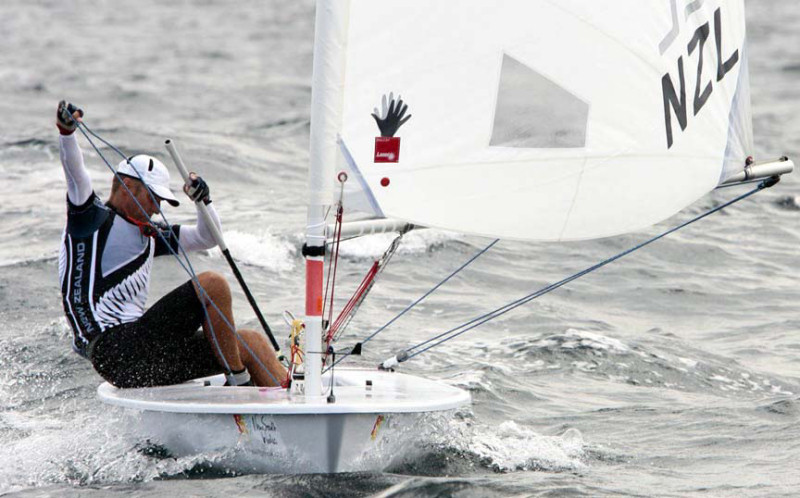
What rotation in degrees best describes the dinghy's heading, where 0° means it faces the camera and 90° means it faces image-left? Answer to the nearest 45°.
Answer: approximately 0°

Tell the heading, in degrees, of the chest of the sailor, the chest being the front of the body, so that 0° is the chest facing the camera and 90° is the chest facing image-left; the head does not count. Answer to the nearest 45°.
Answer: approximately 270°

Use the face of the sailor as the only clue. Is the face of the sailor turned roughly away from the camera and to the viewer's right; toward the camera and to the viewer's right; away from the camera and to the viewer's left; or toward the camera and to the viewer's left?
toward the camera and to the viewer's right
